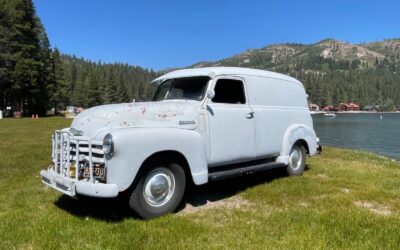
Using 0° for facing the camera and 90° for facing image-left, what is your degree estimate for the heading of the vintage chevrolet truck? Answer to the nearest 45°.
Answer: approximately 45°
